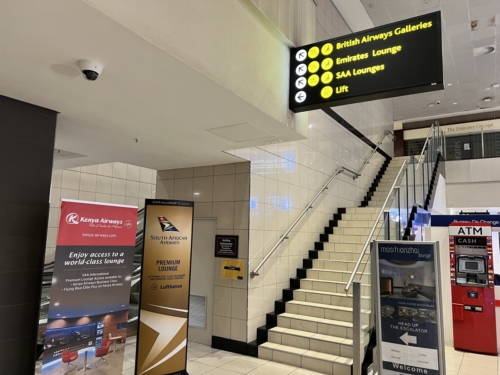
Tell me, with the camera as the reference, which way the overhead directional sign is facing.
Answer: facing the viewer and to the left of the viewer

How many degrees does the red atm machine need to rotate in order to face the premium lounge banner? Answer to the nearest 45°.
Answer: approximately 45° to its right

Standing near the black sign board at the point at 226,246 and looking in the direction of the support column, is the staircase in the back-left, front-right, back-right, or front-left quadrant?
back-left

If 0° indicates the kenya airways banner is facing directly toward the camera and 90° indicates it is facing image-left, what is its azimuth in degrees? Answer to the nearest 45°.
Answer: approximately 0°

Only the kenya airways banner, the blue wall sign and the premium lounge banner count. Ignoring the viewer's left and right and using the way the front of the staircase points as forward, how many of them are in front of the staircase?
2

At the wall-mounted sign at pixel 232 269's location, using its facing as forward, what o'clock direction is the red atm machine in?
The red atm machine is roughly at 9 o'clock from the wall-mounted sign.

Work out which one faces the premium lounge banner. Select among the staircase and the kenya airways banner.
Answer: the staircase

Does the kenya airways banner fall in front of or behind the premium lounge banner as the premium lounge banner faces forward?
in front

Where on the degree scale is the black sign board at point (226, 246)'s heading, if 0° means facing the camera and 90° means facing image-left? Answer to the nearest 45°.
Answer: approximately 0°

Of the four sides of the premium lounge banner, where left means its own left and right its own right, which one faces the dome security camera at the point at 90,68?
front
